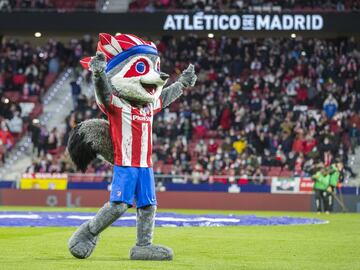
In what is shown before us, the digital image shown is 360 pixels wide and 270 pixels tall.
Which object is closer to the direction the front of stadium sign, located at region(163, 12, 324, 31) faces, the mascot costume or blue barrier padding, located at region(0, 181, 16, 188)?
the mascot costume

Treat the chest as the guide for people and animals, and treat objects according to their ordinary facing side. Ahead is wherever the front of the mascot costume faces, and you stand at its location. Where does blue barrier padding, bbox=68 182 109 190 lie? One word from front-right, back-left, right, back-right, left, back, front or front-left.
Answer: back-left

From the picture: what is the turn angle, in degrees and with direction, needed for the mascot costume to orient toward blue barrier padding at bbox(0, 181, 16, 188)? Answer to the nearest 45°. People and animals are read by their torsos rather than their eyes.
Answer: approximately 135° to its left

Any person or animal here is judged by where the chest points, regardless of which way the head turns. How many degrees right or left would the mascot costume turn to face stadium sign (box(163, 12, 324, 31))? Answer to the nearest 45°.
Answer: approximately 135° to its left

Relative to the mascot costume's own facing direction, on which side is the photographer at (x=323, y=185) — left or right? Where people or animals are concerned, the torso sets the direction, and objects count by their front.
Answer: on its left

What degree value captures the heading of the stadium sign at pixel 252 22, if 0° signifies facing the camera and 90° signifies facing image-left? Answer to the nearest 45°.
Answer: approximately 0°

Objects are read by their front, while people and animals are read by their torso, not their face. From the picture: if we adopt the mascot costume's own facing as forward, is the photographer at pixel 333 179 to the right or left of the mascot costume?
on its left
